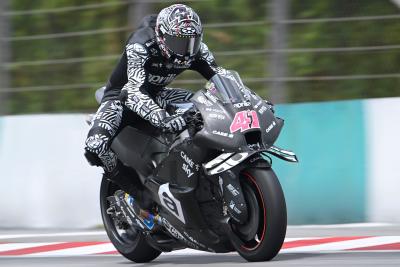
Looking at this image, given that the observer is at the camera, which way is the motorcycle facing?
facing the viewer and to the right of the viewer
